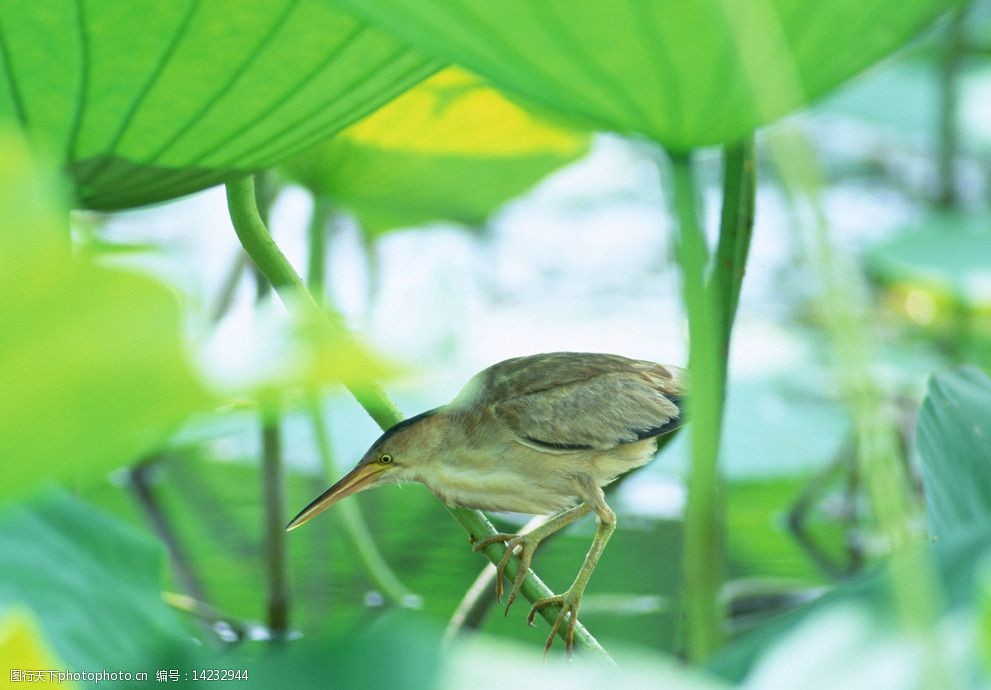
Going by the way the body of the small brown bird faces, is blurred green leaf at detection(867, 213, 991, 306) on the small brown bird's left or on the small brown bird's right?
on the small brown bird's right

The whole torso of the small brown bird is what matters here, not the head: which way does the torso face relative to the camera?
to the viewer's left

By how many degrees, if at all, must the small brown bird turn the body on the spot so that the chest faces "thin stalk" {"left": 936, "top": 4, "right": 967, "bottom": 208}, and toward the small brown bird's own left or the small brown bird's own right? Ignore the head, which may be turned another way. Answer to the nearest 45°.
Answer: approximately 135° to the small brown bird's own right
